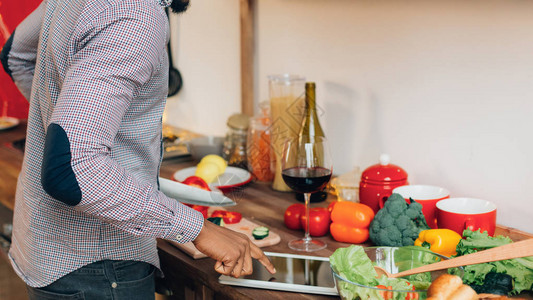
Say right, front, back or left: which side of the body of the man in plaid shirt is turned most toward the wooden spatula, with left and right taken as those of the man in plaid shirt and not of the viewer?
front

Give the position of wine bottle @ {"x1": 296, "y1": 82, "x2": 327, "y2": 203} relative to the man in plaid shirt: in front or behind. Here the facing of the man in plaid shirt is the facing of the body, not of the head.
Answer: in front

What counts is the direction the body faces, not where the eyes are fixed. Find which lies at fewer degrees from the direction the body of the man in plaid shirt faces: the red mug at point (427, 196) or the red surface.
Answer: the red mug

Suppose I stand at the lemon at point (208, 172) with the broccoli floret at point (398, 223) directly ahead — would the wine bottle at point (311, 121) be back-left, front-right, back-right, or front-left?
front-left

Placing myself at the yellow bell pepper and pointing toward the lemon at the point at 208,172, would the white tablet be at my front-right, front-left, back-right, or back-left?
front-left

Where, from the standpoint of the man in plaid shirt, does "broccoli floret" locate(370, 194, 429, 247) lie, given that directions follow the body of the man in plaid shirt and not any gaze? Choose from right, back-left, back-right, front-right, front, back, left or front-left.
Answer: front

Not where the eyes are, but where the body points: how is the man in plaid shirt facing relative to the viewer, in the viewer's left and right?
facing to the right of the viewer

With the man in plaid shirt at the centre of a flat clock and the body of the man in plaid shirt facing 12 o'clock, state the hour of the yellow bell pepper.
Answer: The yellow bell pepper is roughly at 12 o'clock from the man in plaid shirt.

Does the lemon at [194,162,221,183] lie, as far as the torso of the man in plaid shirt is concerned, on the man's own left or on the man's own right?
on the man's own left

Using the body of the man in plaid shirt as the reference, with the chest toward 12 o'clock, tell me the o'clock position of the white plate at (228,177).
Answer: The white plate is roughly at 10 o'clock from the man in plaid shirt.
